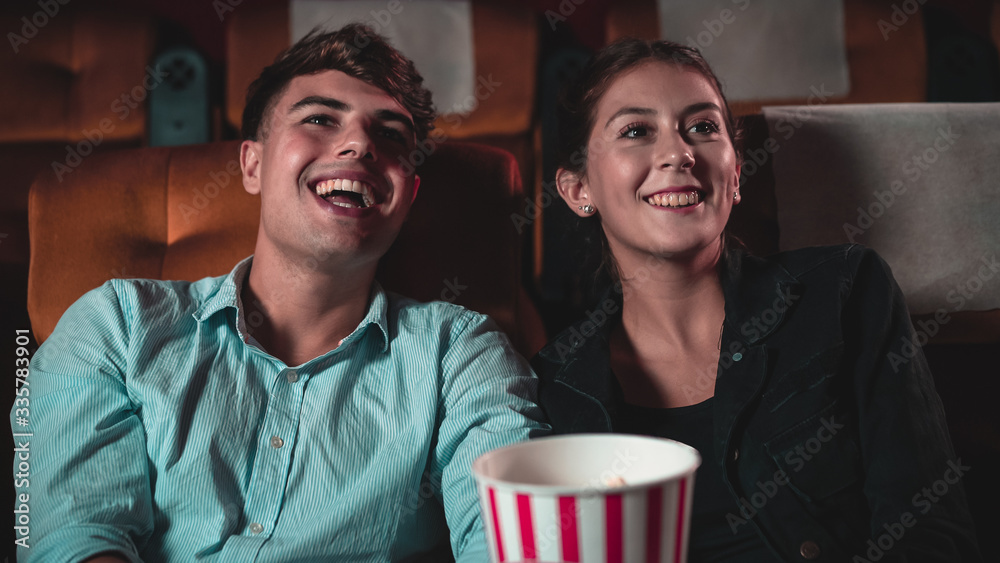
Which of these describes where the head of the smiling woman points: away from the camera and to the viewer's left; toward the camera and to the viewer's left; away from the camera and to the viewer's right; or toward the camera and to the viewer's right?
toward the camera and to the viewer's right

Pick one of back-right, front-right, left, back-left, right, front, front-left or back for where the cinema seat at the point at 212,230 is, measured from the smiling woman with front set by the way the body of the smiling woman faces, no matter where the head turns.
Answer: right

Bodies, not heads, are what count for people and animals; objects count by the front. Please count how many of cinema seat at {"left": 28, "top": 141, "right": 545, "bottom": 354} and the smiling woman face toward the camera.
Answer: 2

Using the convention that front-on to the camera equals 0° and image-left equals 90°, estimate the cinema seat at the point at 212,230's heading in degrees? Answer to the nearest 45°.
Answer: approximately 0°
